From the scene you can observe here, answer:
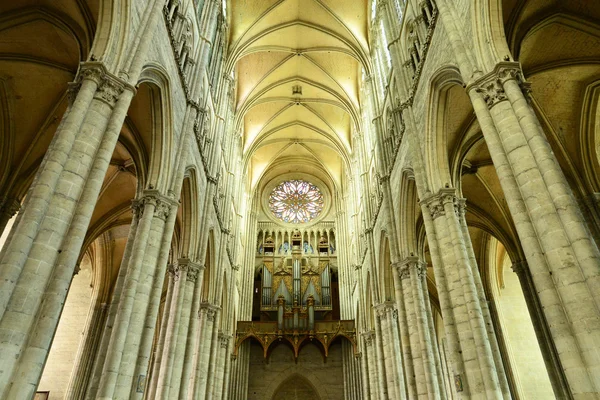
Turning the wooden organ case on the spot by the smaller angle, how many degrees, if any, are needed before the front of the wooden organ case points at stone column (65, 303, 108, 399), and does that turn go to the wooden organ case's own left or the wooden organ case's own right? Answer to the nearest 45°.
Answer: approximately 45° to the wooden organ case's own right

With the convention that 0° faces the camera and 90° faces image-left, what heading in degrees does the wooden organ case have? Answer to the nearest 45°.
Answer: approximately 0°

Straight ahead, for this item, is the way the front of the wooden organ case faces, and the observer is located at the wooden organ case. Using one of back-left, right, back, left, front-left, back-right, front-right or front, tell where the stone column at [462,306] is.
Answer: front

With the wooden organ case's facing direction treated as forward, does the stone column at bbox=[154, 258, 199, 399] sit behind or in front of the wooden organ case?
in front

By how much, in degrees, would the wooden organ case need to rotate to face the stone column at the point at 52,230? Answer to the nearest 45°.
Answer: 0° — it already faces it

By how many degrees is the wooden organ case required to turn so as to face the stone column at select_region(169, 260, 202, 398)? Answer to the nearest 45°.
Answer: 0° — it already faces it

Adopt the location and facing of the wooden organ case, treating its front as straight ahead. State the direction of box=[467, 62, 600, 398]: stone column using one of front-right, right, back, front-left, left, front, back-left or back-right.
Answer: front

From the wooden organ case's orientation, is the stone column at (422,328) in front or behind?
in front

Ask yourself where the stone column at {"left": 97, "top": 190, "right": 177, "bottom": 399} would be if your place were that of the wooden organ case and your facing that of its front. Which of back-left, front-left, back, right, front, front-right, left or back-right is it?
front
